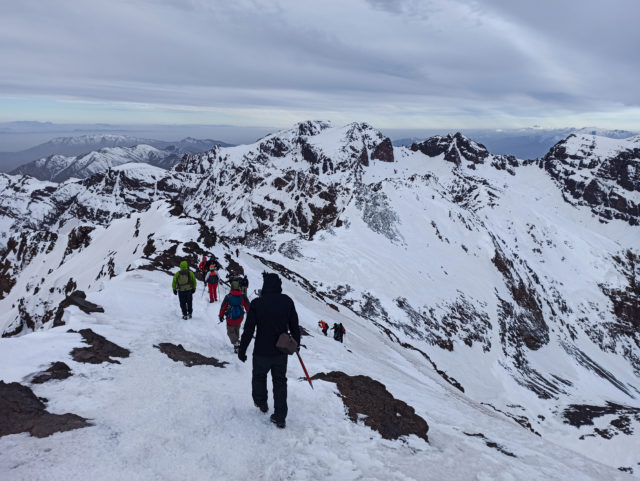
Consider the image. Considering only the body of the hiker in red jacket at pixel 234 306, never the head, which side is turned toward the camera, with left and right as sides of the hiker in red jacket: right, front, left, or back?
back

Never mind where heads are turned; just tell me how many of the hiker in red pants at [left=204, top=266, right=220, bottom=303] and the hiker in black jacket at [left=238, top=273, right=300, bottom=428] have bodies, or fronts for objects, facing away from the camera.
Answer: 2

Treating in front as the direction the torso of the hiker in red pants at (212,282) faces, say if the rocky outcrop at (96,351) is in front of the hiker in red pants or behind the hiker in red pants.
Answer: behind

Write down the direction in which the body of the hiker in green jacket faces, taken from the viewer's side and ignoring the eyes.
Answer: away from the camera

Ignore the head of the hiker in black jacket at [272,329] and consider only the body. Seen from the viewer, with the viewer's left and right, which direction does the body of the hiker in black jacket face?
facing away from the viewer

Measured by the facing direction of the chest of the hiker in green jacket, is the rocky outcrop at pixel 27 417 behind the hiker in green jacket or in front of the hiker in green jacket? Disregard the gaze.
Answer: behind

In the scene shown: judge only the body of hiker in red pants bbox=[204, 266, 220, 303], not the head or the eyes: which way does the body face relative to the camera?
away from the camera

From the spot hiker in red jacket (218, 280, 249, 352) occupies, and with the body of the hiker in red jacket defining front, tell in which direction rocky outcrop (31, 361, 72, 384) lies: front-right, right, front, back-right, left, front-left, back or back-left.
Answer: back-left
